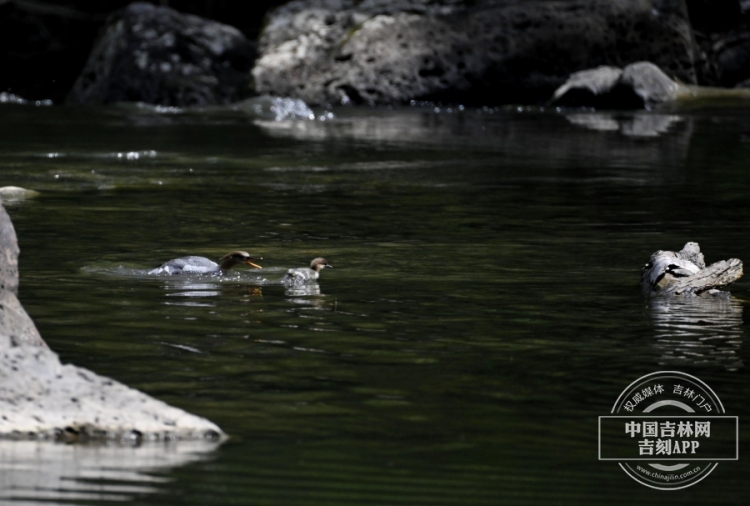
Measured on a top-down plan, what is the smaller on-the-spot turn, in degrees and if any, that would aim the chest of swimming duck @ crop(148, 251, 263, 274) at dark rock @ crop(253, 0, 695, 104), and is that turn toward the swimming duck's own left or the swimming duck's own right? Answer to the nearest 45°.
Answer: approximately 90° to the swimming duck's own left

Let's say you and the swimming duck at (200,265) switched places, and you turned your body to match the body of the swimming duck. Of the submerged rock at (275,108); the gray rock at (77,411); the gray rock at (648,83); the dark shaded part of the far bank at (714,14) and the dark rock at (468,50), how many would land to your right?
1

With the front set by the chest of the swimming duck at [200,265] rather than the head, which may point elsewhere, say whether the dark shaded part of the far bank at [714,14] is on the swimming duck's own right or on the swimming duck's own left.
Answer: on the swimming duck's own left

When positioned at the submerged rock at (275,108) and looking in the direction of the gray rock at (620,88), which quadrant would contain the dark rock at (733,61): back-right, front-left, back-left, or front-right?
front-left

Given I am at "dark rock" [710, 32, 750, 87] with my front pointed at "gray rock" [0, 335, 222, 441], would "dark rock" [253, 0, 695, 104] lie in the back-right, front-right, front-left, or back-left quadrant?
front-right

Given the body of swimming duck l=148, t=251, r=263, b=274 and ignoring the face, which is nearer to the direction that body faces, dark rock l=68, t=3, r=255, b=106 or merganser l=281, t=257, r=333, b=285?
the merganser

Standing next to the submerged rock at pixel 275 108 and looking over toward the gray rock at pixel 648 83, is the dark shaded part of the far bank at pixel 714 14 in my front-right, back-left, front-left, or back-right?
front-left

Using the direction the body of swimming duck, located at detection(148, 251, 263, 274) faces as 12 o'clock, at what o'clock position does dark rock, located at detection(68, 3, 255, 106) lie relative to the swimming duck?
The dark rock is roughly at 9 o'clock from the swimming duck.

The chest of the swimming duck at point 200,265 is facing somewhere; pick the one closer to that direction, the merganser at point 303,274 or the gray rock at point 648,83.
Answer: the merganser

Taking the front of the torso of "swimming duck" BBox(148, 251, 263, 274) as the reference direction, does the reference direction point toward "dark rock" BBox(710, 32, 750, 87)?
no

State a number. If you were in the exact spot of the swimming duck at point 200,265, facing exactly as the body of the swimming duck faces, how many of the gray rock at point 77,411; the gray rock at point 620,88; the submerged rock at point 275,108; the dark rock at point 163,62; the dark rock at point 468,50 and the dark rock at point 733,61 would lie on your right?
1

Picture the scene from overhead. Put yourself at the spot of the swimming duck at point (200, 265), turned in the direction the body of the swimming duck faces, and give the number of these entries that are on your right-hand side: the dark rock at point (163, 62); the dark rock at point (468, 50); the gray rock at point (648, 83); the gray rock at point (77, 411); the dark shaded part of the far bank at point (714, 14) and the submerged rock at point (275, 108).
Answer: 1

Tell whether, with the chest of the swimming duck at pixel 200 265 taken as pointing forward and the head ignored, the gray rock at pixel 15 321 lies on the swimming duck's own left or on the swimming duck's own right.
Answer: on the swimming duck's own right

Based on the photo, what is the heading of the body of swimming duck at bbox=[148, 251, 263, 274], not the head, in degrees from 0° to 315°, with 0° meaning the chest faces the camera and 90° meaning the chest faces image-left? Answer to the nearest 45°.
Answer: approximately 270°

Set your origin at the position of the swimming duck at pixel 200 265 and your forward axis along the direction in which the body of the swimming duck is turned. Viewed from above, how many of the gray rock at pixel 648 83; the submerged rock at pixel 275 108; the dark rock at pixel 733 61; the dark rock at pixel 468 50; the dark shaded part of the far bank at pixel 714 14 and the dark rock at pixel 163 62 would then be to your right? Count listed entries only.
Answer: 0

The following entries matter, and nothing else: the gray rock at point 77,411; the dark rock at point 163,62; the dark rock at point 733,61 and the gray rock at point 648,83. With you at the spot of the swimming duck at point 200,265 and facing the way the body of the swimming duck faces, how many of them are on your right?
1

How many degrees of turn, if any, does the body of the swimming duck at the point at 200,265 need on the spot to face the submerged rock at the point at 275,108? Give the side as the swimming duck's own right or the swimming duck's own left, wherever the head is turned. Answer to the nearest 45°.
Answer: approximately 90° to the swimming duck's own left

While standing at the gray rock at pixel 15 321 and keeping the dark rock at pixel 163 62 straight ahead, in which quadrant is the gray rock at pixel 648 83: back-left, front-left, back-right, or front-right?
front-right
